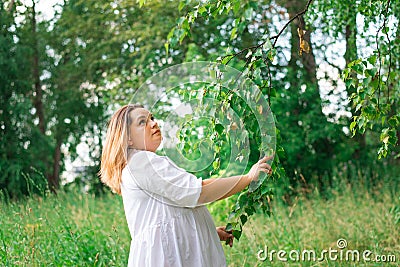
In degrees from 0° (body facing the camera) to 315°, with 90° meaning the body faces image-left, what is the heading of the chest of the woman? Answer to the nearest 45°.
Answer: approximately 270°

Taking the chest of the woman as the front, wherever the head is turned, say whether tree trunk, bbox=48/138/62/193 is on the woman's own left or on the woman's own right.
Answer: on the woman's own left
